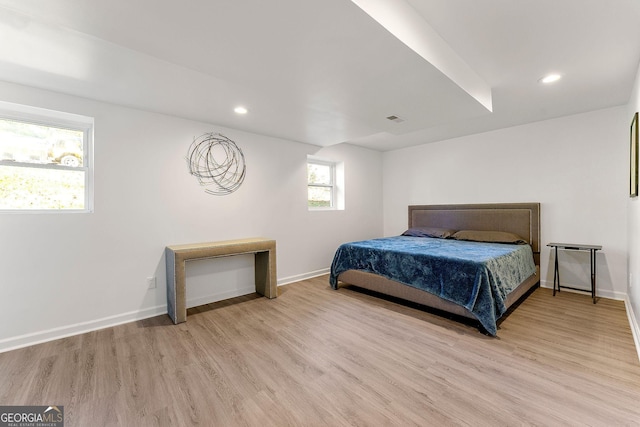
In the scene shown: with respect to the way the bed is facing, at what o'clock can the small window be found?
The small window is roughly at 2 o'clock from the bed.

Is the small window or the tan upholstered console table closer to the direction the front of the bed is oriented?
the tan upholstered console table

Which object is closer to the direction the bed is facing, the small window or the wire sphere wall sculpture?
the wire sphere wall sculpture

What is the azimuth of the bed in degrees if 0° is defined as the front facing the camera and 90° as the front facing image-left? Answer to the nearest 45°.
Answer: approximately 45°

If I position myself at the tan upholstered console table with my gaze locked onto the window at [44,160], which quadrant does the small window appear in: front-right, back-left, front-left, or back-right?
back-right

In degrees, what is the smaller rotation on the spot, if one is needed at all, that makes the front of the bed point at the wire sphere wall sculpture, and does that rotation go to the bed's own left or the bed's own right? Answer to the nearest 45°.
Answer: approximately 45° to the bed's own right

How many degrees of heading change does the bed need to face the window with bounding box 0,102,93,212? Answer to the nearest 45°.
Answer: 0° — it already faces it
